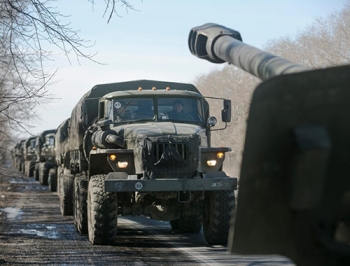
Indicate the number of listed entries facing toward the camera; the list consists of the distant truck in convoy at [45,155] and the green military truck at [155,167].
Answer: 2

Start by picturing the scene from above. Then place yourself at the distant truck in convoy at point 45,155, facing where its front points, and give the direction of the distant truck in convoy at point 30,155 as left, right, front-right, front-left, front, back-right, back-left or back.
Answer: back

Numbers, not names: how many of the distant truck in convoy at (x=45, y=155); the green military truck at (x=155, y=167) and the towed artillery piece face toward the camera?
2

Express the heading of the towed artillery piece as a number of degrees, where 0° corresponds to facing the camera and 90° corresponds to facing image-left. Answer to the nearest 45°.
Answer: approximately 135°

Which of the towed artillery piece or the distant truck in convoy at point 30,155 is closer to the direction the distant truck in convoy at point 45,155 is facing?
the towed artillery piece

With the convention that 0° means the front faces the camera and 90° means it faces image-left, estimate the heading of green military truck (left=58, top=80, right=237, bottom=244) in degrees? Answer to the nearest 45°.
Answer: approximately 0°
